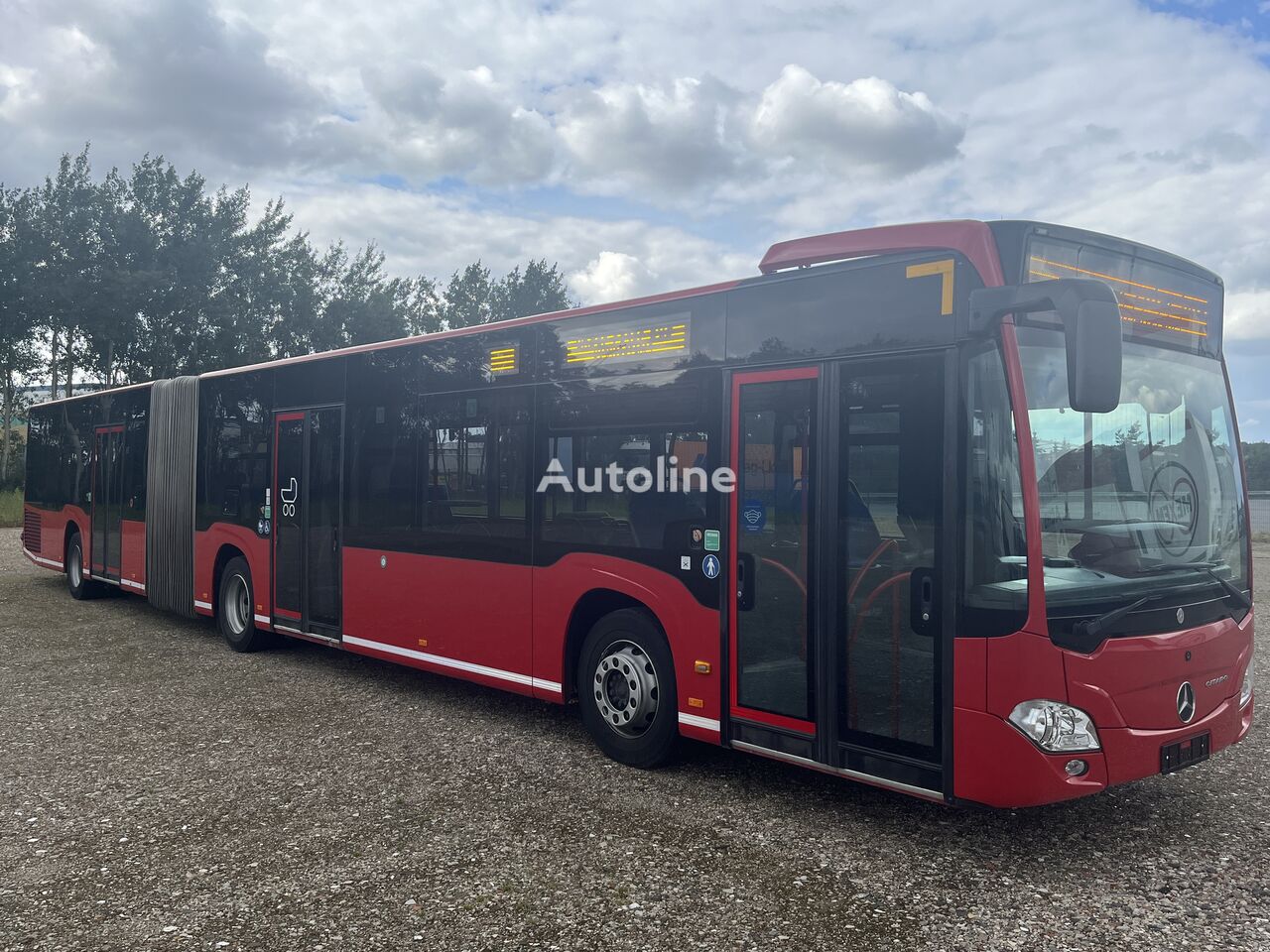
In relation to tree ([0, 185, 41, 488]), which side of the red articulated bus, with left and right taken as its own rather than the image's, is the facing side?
back

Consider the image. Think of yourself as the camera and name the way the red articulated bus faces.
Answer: facing the viewer and to the right of the viewer

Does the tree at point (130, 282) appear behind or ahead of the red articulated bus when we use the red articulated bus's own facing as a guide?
behind
